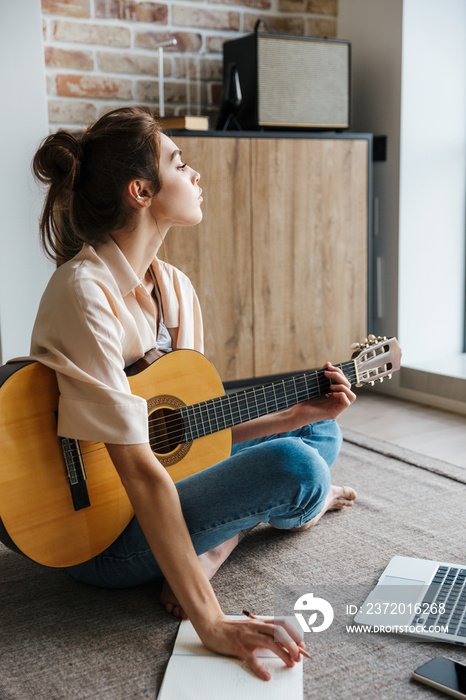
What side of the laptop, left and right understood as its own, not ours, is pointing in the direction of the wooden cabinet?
right

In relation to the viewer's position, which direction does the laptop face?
facing to the left of the viewer

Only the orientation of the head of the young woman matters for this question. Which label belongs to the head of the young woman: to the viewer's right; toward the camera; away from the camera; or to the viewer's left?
to the viewer's right

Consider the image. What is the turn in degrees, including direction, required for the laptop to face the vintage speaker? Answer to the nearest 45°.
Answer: approximately 90° to its right

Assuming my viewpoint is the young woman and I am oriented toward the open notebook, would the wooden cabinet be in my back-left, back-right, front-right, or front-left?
back-left
